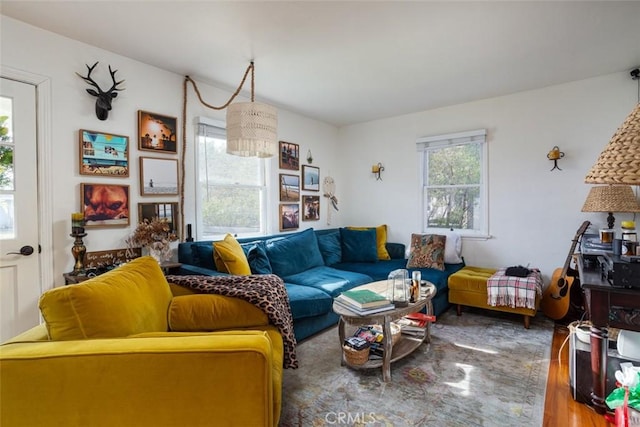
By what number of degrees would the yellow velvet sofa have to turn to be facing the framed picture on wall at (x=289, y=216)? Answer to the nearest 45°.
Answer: approximately 45° to its left

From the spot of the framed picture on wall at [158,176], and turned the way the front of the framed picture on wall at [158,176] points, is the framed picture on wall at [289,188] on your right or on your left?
on your left

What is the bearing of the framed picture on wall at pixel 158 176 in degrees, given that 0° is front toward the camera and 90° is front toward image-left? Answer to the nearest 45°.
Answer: approximately 315°

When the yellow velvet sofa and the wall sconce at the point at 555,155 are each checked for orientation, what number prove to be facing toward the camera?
1

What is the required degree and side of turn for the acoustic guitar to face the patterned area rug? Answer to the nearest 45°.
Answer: approximately 45° to its left

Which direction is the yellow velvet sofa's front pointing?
to the viewer's right

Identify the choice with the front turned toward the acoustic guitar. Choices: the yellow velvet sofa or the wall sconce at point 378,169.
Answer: the yellow velvet sofa

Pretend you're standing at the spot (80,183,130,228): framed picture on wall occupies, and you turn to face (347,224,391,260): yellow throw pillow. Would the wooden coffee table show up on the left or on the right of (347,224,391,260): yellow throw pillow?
right

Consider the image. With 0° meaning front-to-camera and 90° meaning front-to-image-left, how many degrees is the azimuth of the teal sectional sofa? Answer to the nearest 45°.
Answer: approximately 315°

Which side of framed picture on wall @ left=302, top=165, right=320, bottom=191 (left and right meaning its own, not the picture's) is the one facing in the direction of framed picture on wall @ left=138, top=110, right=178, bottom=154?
right
